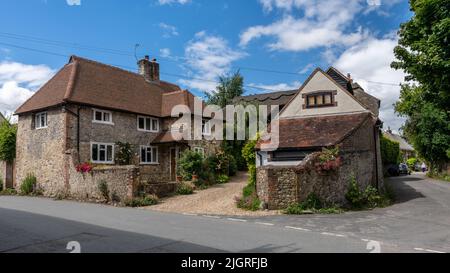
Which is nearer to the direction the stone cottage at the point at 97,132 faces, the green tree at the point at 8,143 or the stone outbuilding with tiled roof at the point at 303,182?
the stone outbuilding with tiled roof

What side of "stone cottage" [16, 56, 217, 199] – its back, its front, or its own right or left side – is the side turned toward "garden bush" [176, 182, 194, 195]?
front

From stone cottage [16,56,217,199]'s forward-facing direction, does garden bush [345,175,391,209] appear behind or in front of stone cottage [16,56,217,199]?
in front

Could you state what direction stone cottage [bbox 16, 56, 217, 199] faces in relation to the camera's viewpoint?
facing the viewer and to the right of the viewer
